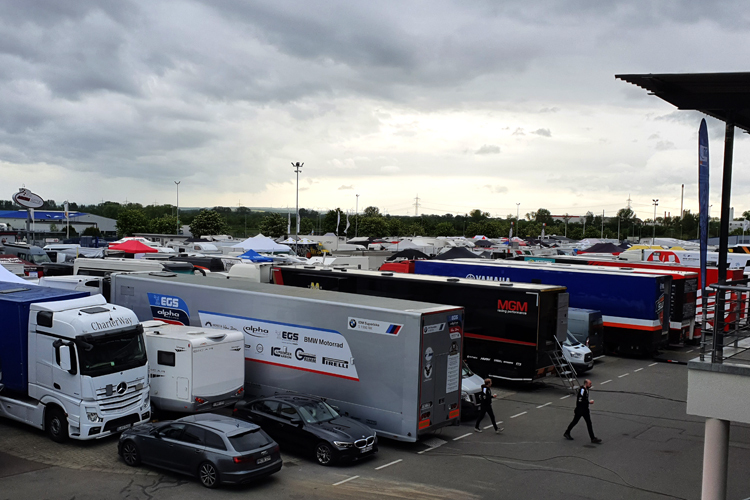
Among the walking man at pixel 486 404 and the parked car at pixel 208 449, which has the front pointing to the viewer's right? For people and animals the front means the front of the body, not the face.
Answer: the walking man

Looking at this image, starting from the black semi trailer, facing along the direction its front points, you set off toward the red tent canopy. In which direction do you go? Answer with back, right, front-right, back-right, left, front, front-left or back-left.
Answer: front

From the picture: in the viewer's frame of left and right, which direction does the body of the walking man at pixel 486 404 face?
facing to the right of the viewer

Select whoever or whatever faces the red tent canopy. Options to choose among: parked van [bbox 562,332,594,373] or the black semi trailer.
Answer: the black semi trailer

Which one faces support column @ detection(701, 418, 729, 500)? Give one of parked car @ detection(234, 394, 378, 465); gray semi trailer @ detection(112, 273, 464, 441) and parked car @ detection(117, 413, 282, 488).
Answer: parked car @ detection(234, 394, 378, 465)

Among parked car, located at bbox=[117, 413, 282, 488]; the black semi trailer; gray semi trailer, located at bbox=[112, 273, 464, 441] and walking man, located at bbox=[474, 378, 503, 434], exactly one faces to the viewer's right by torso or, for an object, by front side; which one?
the walking man

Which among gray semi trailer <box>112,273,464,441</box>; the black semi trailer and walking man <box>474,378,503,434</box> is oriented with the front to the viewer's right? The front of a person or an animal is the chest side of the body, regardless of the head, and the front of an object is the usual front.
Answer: the walking man

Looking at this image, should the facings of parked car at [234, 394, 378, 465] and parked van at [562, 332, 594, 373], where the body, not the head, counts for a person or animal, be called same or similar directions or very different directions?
same or similar directions

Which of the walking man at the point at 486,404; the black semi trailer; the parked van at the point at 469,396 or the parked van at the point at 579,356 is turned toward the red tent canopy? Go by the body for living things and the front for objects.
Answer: the black semi trailer

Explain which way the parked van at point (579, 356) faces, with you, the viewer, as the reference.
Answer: facing the viewer and to the right of the viewer

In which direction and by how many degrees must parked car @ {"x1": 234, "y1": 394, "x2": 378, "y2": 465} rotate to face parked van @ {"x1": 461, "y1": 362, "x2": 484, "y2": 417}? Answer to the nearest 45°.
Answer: approximately 90° to its left

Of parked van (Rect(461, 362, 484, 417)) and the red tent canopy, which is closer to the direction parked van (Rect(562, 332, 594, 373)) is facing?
the parked van

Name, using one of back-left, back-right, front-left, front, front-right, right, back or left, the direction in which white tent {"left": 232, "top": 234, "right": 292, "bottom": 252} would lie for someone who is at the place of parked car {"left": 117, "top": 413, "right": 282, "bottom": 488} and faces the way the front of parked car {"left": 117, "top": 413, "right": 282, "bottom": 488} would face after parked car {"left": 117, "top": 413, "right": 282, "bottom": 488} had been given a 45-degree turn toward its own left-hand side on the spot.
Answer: right

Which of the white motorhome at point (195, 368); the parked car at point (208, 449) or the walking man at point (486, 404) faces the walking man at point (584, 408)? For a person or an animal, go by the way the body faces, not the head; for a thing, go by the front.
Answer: the walking man at point (486, 404)

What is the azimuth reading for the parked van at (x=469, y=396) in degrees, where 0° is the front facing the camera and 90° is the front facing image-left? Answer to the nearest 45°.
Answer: approximately 315°

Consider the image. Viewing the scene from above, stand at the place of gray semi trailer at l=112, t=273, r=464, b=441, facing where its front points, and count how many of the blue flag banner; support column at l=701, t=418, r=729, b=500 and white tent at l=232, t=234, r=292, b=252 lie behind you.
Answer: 2

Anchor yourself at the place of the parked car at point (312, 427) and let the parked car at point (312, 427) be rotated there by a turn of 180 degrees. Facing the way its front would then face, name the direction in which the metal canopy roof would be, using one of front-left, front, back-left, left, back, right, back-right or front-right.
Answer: back
